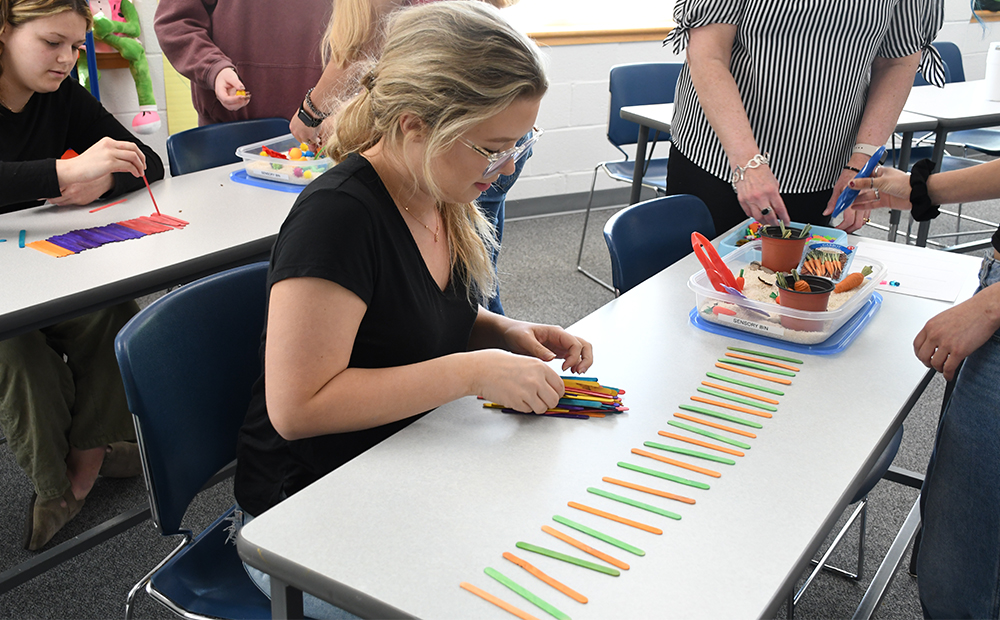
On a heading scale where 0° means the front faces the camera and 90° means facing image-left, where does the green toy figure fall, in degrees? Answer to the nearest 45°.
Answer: approximately 0°

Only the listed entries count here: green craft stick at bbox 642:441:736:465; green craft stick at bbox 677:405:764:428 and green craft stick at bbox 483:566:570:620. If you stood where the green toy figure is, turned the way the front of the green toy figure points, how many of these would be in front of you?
3

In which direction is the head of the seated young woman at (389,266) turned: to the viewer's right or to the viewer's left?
to the viewer's right

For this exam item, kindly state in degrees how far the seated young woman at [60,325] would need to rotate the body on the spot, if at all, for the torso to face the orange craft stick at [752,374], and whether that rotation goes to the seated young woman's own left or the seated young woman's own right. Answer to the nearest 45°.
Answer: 0° — they already face it

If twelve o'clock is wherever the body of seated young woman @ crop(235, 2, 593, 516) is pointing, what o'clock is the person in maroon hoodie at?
The person in maroon hoodie is roughly at 7 o'clock from the seated young woman.

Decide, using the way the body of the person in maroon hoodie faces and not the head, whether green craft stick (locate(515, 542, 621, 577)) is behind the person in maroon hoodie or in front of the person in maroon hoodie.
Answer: in front

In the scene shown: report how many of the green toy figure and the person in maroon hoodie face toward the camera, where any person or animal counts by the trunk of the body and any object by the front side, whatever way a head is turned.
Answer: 2

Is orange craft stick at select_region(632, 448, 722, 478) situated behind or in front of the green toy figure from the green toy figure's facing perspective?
in front

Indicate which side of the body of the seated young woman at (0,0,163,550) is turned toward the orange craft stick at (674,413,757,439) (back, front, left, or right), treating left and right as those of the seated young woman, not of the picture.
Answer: front

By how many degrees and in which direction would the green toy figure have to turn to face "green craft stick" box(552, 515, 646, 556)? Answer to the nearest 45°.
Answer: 0° — it already faces it

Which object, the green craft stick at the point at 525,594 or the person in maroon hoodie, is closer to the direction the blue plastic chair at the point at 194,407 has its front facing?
the green craft stick

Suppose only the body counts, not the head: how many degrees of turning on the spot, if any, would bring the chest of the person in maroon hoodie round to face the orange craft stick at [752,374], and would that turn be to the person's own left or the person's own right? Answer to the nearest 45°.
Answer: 0° — they already face it

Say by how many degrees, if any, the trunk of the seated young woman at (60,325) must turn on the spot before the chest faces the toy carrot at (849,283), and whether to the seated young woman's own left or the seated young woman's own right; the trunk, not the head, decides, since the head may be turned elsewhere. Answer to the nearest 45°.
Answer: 0° — they already face it

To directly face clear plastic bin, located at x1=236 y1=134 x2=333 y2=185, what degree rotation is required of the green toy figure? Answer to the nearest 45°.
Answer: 0° — it already faces it
